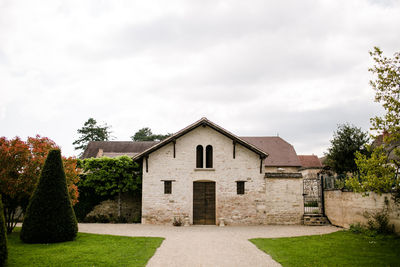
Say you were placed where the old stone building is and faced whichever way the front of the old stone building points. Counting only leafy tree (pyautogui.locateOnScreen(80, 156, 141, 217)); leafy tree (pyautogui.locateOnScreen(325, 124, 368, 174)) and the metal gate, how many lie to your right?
1

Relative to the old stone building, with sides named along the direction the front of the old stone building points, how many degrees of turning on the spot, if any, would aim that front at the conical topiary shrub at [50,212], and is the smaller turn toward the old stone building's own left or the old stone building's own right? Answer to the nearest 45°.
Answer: approximately 45° to the old stone building's own right

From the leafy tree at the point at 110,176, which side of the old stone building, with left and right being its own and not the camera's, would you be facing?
right

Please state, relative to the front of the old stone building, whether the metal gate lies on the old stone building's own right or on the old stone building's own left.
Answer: on the old stone building's own left

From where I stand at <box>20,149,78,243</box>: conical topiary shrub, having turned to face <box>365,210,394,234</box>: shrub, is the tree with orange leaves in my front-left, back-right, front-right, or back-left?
back-left

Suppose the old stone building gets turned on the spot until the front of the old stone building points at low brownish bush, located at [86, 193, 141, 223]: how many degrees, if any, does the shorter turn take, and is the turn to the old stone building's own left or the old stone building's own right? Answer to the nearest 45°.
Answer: approximately 90° to the old stone building's own right

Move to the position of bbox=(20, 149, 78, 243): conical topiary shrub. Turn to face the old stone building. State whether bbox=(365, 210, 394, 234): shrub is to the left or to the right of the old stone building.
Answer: right

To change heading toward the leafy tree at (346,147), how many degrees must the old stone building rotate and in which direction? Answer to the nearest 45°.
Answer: approximately 135° to its left

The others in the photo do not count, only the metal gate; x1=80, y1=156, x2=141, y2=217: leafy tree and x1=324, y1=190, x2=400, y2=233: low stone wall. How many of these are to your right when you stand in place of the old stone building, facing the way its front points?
1

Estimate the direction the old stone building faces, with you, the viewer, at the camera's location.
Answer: facing the viewer

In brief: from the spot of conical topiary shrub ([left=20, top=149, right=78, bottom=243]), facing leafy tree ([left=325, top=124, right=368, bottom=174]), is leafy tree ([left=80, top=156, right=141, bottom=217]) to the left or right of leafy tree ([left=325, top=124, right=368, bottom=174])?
left

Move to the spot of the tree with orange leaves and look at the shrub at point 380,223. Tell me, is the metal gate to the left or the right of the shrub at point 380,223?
left

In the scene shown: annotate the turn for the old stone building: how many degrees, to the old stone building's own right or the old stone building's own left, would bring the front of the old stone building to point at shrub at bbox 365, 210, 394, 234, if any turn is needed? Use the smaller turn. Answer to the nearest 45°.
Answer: approximately 45° to the old stone building's own left

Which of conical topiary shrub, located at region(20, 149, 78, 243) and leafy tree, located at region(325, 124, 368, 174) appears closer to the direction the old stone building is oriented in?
the conical topiary shrub

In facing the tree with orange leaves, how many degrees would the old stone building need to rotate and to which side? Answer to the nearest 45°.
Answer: approximately 45° to its right
